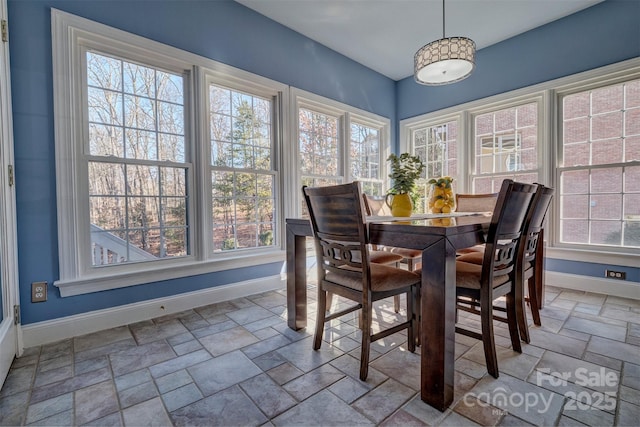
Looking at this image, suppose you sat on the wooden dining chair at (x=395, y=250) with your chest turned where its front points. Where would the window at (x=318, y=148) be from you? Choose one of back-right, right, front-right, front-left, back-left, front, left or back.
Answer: back

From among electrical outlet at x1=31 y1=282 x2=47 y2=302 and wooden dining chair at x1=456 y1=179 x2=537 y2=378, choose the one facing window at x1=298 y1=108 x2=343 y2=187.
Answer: the wooden dining chair

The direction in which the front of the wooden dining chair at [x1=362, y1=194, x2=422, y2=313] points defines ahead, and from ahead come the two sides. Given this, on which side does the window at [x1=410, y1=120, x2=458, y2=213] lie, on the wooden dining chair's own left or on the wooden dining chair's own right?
on the wooden dining chair's own left

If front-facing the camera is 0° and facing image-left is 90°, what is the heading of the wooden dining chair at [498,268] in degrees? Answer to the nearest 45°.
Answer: approximately 135°

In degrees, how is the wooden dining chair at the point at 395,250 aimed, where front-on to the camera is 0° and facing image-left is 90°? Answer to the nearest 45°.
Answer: approximately 315°

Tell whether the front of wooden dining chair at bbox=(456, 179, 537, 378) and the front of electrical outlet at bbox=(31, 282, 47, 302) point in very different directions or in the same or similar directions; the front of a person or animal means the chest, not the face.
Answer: very different directions

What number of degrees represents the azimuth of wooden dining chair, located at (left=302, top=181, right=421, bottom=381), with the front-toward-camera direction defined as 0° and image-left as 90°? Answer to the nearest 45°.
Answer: approximately 225°

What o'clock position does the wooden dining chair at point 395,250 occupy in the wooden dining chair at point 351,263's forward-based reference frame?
the wooden dining chair at point 395,250 is roughly at 11 o'clock from the wooden dining chair at point 351,263.

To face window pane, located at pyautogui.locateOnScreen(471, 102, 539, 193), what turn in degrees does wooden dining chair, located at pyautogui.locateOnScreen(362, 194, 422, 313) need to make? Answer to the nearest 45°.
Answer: approximately 90° to its left

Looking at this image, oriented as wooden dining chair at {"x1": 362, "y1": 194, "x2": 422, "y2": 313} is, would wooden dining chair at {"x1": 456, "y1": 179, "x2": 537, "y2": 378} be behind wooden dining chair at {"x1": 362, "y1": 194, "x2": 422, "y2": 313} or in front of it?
in front

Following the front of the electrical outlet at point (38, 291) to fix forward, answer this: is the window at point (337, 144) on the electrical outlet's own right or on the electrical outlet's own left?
on the electrical outlet's own left

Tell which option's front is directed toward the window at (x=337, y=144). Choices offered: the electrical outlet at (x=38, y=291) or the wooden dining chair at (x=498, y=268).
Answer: the wooden dining chair
